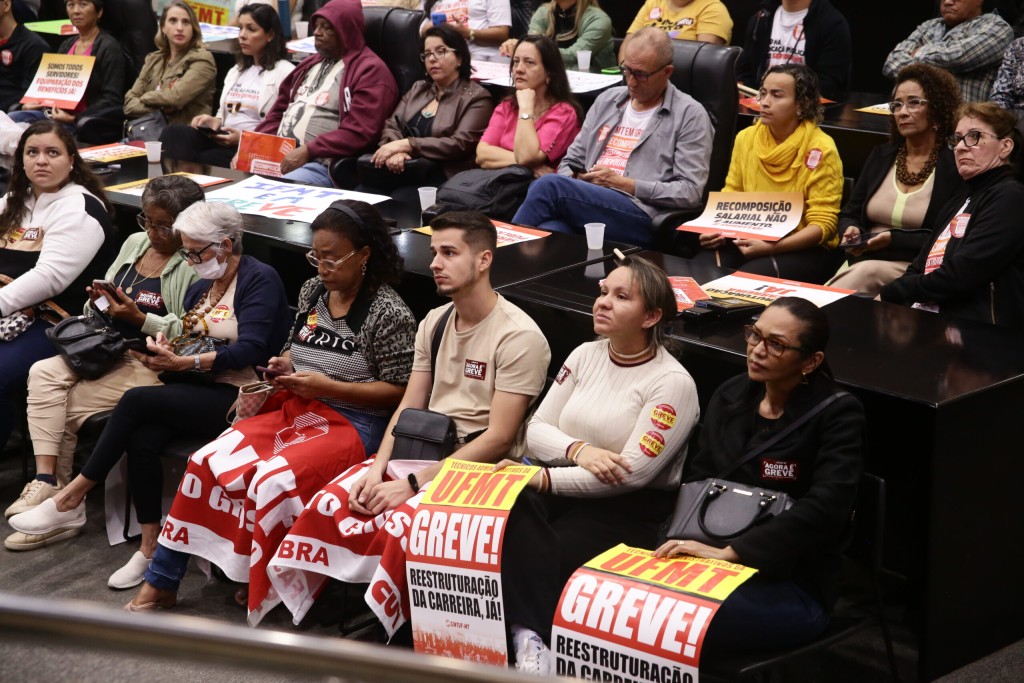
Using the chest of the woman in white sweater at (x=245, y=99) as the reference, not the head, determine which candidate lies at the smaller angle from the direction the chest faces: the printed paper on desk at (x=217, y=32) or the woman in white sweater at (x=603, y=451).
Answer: the woman in white sweater

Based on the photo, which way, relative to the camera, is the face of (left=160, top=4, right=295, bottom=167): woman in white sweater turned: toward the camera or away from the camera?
toward the camera

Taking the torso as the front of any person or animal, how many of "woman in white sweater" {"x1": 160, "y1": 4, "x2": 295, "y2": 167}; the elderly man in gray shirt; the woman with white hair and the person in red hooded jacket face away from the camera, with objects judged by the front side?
0

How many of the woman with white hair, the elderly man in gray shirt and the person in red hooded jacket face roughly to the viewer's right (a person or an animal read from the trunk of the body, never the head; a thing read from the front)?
0

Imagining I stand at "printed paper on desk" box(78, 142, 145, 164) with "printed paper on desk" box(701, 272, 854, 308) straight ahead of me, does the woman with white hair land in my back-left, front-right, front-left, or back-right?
front-right

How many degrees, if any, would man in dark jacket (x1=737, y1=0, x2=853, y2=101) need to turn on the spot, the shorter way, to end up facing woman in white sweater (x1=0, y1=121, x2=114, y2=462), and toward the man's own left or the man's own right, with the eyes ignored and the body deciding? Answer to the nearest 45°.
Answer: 0° — they already face them

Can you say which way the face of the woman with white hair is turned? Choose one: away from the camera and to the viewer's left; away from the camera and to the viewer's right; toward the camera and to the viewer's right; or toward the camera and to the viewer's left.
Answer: toward the camera and to the viewer's left

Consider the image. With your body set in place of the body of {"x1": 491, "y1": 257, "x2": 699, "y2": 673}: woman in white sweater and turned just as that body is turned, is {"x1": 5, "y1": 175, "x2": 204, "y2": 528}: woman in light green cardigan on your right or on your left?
on your right

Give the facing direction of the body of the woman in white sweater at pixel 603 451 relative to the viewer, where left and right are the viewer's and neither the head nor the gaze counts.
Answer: facing the viewer and to the left of the viewer

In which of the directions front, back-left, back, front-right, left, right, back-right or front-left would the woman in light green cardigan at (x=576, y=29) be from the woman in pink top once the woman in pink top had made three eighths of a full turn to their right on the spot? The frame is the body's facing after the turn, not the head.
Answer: front

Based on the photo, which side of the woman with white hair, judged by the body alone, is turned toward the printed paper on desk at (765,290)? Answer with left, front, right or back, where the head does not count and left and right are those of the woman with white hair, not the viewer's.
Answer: back

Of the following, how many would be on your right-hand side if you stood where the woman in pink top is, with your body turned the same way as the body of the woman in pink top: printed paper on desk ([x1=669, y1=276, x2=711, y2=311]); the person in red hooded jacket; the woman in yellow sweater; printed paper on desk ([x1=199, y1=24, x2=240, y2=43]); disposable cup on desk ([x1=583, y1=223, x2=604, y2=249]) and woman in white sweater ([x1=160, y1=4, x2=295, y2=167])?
3

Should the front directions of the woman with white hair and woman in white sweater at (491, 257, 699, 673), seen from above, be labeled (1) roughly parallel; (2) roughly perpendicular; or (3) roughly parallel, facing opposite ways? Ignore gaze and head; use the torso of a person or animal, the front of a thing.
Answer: roughly parallel

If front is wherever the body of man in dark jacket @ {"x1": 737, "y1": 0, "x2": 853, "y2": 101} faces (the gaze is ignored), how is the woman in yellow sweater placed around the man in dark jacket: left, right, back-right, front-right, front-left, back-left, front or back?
front-left
